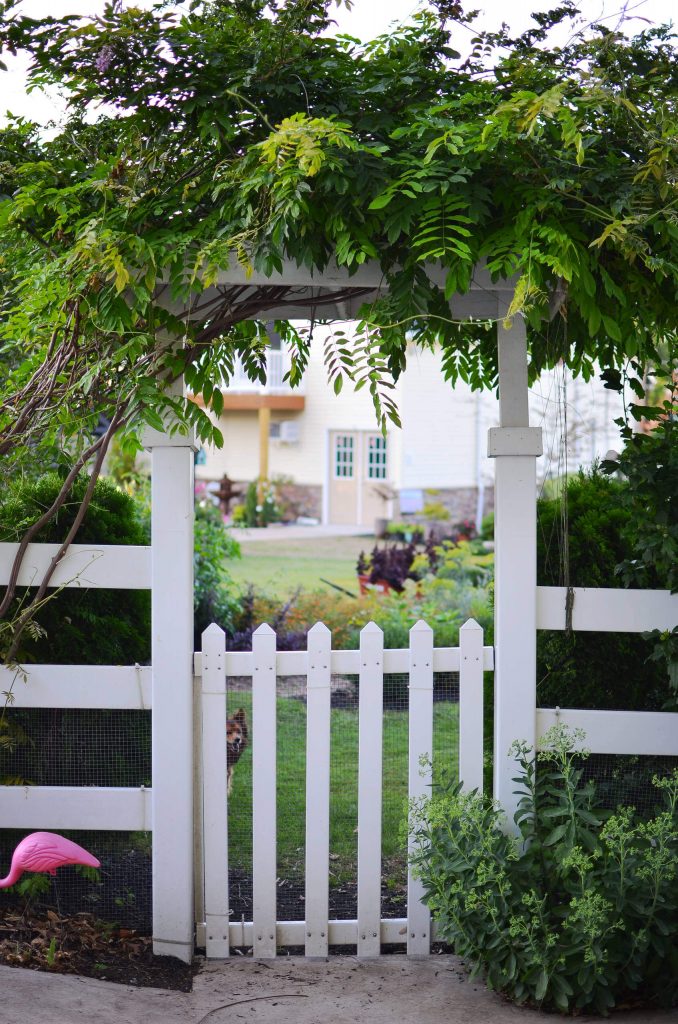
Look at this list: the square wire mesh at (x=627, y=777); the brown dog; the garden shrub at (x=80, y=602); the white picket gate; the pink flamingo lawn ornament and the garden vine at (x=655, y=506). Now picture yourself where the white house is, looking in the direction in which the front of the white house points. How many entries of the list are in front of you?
6

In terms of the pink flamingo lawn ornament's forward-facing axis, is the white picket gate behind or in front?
behind

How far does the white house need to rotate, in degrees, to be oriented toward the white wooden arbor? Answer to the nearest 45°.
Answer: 0° — it already faces it

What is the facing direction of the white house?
toward the camera

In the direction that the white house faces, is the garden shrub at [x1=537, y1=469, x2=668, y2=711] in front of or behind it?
in front

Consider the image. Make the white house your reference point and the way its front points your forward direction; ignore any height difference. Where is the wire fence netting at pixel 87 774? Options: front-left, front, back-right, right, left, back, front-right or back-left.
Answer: front

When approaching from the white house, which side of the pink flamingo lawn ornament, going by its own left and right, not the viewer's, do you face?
right

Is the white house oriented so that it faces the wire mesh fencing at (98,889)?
yes

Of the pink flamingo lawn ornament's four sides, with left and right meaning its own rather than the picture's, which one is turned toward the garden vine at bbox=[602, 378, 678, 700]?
back

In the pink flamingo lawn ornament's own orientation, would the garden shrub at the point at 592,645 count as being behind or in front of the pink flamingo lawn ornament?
behind

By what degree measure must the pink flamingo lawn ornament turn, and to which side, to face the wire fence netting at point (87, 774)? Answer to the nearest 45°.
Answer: approximately 90° to its right

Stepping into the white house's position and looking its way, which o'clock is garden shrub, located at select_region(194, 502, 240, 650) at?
The garden shrub is roughly at 12 o'clock from the white house.

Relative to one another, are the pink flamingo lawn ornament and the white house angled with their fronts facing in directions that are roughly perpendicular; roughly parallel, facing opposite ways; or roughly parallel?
roughly perpendicular

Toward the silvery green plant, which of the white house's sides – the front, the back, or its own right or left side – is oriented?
front

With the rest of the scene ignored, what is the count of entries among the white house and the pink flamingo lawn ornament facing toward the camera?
1

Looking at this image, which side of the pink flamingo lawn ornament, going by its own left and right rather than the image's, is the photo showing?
left
